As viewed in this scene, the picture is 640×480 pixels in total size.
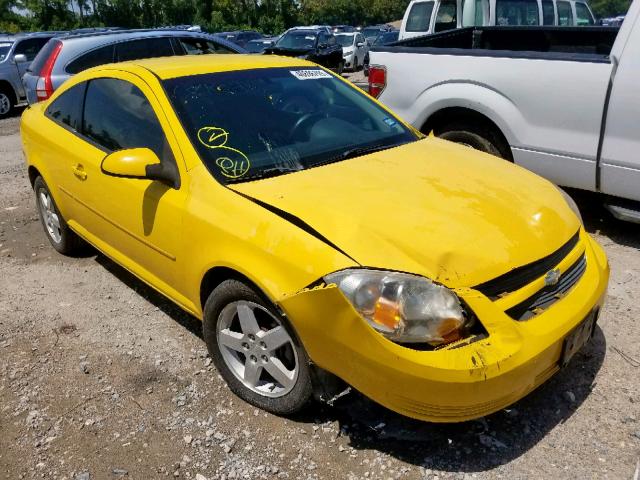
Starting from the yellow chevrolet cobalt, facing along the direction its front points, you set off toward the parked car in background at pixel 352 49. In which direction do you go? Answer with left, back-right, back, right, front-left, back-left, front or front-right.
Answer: back-left

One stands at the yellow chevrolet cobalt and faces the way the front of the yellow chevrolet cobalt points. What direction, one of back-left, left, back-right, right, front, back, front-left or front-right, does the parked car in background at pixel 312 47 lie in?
back-left

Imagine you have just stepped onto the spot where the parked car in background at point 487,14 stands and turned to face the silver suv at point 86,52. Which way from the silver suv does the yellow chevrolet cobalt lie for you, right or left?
left

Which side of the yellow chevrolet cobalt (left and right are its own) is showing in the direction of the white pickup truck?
left

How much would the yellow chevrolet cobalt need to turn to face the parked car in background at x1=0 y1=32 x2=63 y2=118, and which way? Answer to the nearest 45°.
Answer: approximately 180°

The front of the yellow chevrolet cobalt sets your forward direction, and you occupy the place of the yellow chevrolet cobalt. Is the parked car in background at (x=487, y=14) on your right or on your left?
on your left

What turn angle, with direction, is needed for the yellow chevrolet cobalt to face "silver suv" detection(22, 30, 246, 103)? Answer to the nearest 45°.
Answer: approximately 180°

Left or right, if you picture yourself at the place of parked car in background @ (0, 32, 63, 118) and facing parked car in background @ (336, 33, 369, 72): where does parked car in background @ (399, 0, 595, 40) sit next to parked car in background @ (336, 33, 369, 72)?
right

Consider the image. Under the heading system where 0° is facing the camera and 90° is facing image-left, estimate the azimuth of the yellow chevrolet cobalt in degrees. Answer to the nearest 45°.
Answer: approximately 315°
